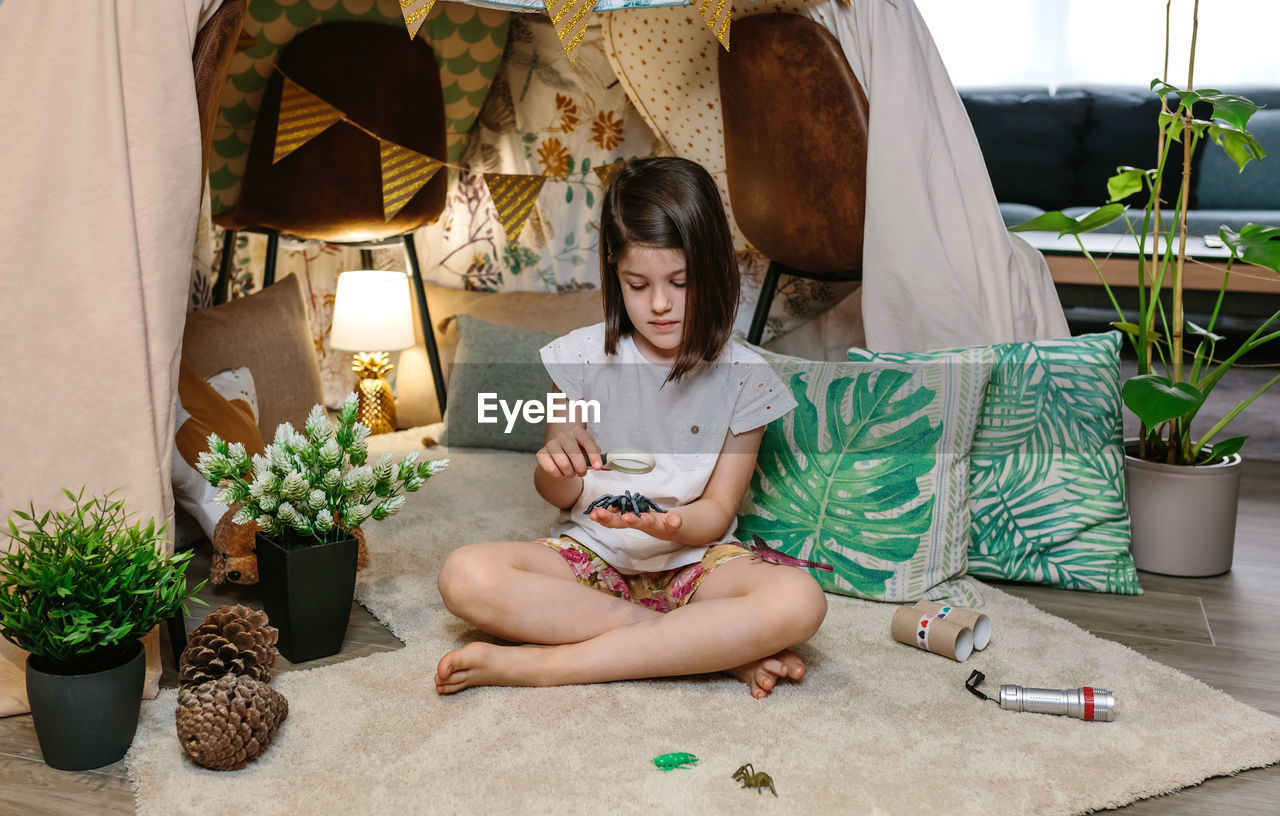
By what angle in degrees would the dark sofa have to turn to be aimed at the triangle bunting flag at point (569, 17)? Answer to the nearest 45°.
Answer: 0° — it already faces it

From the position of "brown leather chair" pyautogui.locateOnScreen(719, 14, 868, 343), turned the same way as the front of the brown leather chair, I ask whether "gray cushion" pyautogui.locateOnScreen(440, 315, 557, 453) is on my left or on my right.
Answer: on my left

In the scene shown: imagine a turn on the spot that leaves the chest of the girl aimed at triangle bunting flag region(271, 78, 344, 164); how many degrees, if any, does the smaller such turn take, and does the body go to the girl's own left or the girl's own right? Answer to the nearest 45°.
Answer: approximately 135° to the girl's own right

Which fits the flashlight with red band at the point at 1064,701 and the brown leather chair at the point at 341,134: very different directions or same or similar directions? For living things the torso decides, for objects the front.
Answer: very different directions

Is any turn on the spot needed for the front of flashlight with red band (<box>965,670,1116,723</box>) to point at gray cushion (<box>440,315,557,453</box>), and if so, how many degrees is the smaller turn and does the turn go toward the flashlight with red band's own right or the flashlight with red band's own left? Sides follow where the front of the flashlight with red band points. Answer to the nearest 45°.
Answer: approximately 135° to the flashlight with red band's own left

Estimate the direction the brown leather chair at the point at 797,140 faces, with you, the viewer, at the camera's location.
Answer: facing away from the viewer and to the right of the viewer

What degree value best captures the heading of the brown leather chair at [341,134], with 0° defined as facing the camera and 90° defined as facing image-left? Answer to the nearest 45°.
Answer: approximately 135°

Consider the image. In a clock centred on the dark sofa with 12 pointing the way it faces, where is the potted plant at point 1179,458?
The potted plant is roughly at 12 o'clock from the dark sofa.

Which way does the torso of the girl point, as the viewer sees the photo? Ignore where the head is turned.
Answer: toward the camera

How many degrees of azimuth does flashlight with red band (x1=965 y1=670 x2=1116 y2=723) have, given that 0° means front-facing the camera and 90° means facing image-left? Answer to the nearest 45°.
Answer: approximately 270°
